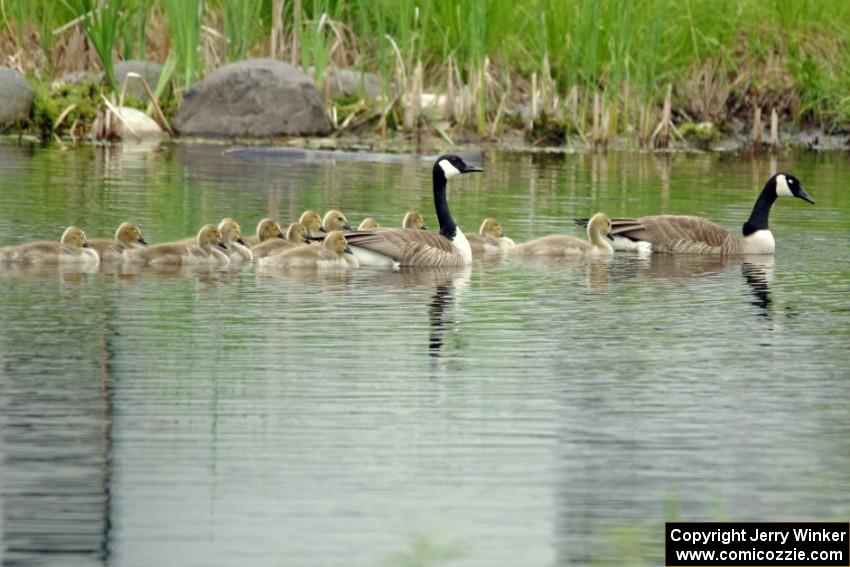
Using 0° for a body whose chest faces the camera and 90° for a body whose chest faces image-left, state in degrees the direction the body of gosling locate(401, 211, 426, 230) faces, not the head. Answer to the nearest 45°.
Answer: approximately 270°

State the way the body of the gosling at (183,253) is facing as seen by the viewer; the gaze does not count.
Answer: to the viewer's right

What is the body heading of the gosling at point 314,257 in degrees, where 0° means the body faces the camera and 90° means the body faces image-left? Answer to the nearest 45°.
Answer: approximately 270°

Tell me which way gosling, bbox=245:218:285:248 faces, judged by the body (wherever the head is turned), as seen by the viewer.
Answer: to the viewer's right

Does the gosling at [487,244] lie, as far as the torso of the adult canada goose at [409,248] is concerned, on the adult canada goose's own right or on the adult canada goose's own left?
on the adult canada goose's own left

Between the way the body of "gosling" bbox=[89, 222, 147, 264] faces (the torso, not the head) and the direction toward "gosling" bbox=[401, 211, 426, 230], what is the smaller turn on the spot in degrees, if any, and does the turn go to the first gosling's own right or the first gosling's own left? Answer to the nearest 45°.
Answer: approximately 45° to the first gosling's own left

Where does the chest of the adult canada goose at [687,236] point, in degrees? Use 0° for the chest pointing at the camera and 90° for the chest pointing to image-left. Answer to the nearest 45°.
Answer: approximately 270°

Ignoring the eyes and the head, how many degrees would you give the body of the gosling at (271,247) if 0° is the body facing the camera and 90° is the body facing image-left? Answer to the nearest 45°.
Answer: approximately 270°

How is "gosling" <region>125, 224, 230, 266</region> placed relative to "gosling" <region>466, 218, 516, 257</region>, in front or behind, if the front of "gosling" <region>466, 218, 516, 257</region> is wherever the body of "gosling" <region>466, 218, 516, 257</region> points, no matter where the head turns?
behind

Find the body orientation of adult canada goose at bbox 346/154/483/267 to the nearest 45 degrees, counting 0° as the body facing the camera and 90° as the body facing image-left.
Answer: approximately 270°

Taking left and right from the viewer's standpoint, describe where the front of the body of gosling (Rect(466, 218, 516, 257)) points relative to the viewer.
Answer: facing to the right of the viewer
